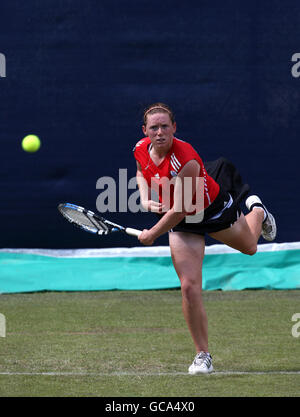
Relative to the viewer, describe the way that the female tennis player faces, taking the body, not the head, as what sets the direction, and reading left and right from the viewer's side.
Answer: facing the viewer and to the left of the viewer

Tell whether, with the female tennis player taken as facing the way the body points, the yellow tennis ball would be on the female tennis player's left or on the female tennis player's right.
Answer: on the female tennis player's right

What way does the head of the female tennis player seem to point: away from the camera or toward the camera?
toward the camera
